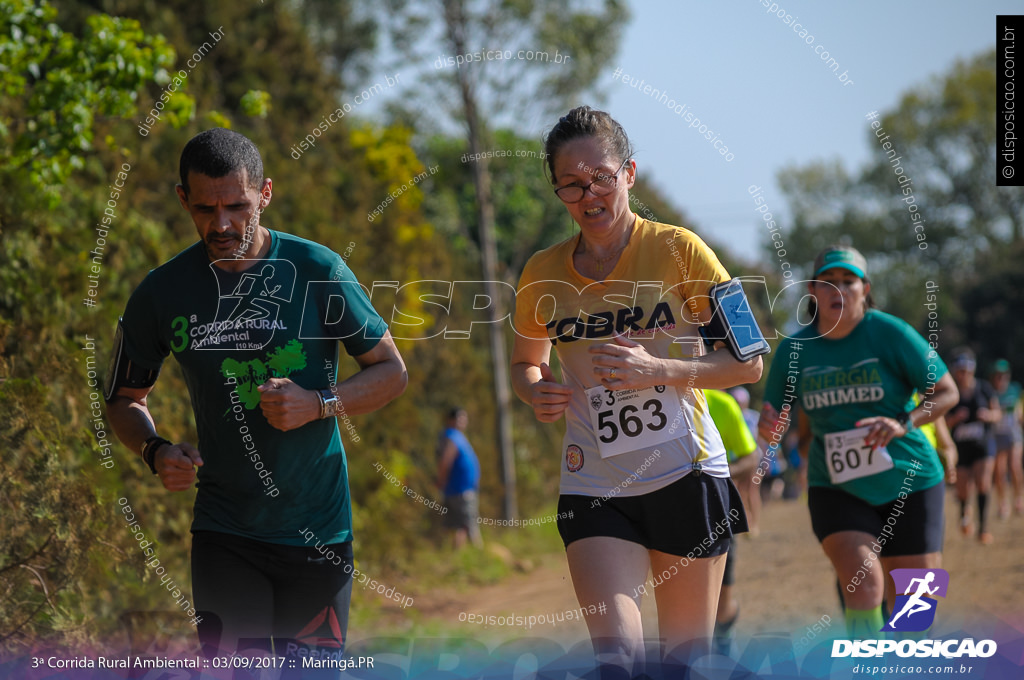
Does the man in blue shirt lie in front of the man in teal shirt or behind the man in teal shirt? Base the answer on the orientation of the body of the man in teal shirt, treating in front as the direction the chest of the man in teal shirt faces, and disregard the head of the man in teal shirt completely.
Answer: behind

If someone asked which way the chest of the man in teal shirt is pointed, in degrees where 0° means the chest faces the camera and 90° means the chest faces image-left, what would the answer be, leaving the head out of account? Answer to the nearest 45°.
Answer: approximately 0°

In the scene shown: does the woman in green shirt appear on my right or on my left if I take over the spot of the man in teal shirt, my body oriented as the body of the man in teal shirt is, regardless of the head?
on my left
